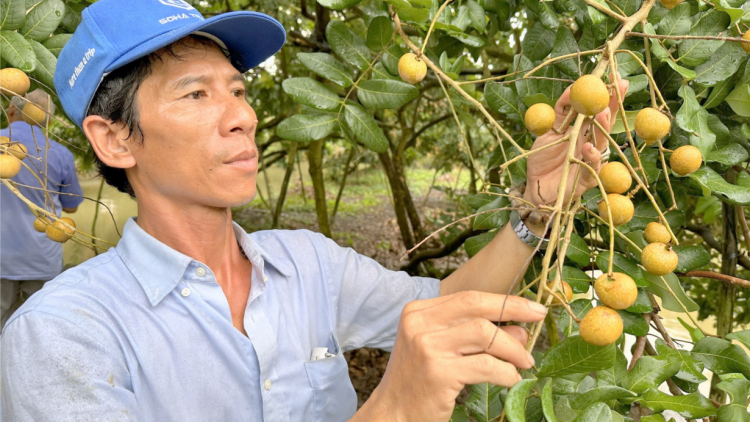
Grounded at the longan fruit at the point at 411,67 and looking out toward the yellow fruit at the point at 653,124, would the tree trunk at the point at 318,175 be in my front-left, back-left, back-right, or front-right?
back-left

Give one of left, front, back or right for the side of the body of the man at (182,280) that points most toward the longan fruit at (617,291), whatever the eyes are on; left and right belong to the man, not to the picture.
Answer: front

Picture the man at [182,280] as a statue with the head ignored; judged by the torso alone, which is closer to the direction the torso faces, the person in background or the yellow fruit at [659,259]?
the yellow fruit

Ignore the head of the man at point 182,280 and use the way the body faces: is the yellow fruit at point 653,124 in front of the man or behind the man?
in front

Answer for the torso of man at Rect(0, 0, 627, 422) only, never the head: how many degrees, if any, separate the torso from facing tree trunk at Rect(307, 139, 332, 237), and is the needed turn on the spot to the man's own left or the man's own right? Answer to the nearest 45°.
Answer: approximately 135° to the man's own left

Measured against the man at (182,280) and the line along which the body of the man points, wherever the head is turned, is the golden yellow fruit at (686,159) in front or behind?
in front

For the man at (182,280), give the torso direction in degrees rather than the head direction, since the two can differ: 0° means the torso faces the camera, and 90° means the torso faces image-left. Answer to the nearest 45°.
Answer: approximately 315°

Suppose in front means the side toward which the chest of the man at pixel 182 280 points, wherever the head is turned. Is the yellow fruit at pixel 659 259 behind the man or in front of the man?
in front
